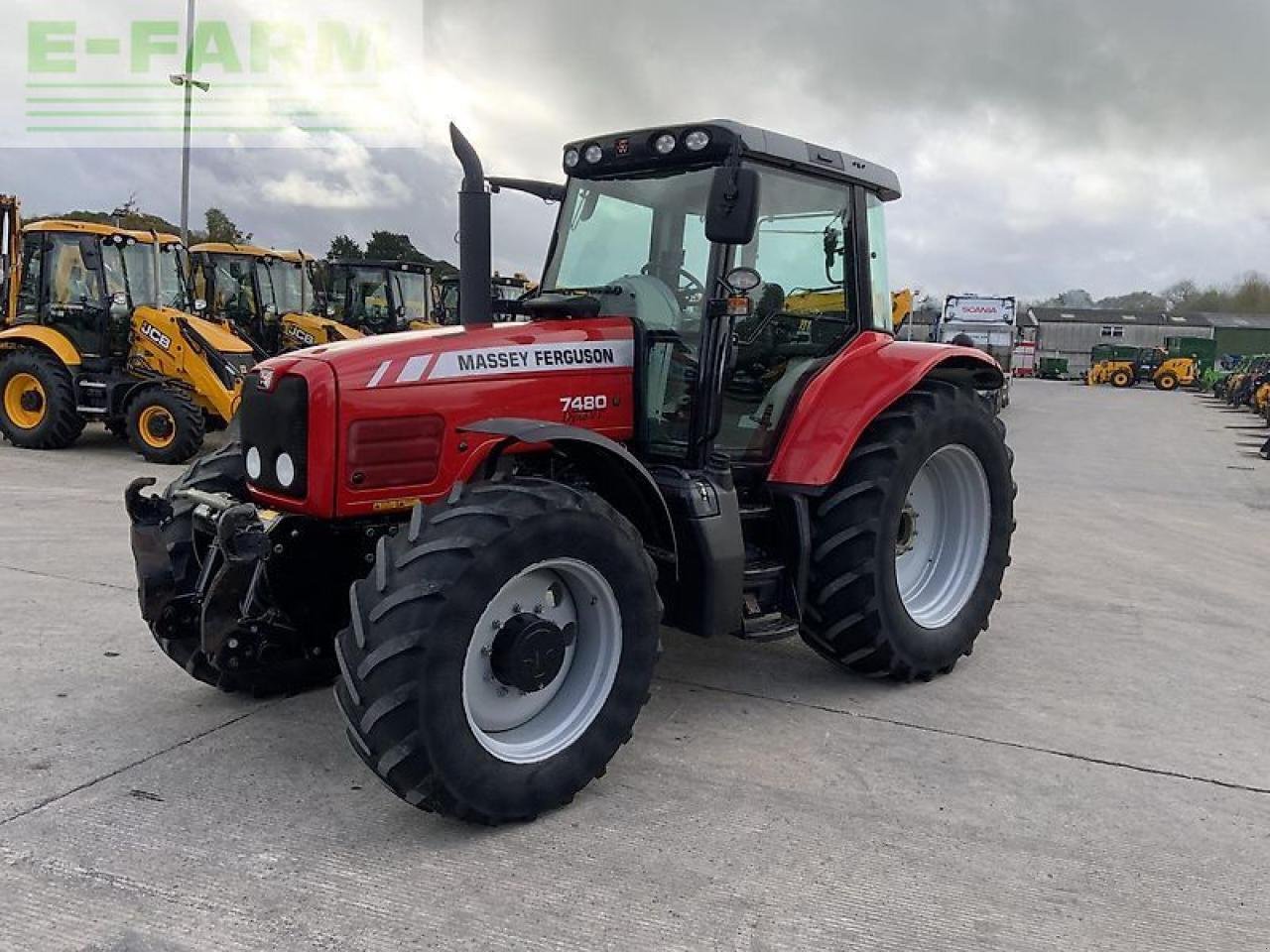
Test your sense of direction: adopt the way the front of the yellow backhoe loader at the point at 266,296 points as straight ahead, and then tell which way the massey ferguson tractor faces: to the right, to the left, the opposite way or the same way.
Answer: to the right

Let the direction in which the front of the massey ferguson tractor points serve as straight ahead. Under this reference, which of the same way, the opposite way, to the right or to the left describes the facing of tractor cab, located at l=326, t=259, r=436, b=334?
to the left

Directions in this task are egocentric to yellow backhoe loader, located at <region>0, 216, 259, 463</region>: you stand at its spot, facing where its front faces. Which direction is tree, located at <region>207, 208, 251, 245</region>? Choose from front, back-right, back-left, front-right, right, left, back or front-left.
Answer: back-left

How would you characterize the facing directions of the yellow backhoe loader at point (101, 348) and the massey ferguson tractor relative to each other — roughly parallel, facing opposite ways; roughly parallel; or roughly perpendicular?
roughly perpendicular

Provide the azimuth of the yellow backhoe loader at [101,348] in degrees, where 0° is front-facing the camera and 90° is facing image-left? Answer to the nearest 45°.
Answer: approximately 315°

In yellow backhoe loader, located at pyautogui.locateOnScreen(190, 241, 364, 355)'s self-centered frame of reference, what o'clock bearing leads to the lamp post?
The lamp post is roughly at 7 o'clock from the yellow backhoe loader.

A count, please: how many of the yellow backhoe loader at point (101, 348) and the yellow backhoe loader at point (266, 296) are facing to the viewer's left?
0

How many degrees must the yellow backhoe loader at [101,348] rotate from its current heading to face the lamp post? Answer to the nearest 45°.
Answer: approximately 135° to its left

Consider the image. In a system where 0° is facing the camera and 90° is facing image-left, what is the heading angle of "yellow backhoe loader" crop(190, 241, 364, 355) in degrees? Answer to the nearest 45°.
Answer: approximately 315°

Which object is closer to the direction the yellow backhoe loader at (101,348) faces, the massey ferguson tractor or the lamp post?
the massey ferguson tractor

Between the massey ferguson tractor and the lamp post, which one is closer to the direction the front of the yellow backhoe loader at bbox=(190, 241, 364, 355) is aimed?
the massey ferguson tractor
